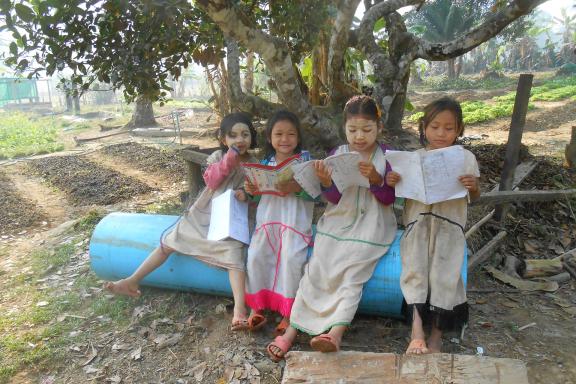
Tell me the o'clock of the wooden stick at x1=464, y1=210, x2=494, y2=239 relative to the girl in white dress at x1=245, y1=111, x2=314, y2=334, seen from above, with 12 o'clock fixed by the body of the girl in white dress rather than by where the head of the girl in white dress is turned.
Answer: The wooden stick is roughly at 8 o'clock from the girl in white dress.

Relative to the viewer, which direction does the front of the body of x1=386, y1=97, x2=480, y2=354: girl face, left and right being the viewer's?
facing the viewer

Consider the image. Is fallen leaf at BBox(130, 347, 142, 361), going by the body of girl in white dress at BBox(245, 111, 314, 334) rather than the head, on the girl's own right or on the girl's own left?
on the girl's own right

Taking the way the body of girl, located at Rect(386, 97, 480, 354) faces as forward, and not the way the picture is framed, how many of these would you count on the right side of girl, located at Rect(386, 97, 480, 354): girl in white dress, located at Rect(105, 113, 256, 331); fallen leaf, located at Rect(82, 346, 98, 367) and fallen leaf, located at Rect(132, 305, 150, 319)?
3

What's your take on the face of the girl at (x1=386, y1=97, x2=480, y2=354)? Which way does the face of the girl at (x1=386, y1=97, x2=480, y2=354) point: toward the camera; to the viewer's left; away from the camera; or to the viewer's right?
toward the camera

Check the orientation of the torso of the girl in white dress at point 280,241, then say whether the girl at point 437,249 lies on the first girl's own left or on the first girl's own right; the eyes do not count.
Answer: on the first girl's own left

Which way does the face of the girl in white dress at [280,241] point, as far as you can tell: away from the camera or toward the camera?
toward the camera

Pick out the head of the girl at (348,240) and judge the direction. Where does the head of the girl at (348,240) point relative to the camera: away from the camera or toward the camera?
toward the camera

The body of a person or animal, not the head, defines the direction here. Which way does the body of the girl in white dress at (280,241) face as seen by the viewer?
toward the camera

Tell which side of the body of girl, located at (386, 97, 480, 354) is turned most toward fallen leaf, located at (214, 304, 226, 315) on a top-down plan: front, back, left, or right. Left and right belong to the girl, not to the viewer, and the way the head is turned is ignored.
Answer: right

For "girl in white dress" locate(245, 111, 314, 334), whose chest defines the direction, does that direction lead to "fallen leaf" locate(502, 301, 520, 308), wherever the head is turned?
no

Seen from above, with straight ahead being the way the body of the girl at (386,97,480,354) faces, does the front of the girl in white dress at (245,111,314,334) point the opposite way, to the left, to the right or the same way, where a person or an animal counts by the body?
the same way

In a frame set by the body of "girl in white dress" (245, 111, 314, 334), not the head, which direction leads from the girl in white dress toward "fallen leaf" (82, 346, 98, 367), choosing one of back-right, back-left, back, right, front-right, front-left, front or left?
right

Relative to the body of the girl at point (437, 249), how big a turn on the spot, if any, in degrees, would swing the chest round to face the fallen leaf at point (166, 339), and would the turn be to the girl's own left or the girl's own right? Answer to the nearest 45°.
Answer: approximately 90° to the girl's own right

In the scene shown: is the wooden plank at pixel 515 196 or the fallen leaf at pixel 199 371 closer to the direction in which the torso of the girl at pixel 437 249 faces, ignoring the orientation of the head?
the fallen leaf

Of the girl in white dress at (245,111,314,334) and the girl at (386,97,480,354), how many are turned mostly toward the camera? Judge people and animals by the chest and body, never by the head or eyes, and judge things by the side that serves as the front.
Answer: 2

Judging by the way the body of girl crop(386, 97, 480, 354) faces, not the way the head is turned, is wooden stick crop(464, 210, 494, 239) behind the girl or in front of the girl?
behind

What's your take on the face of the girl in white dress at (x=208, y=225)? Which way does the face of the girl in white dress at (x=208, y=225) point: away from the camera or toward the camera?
toward the camera

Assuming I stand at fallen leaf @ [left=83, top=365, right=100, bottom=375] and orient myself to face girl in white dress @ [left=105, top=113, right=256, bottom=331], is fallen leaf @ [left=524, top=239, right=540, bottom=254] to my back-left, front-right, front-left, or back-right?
front-right
